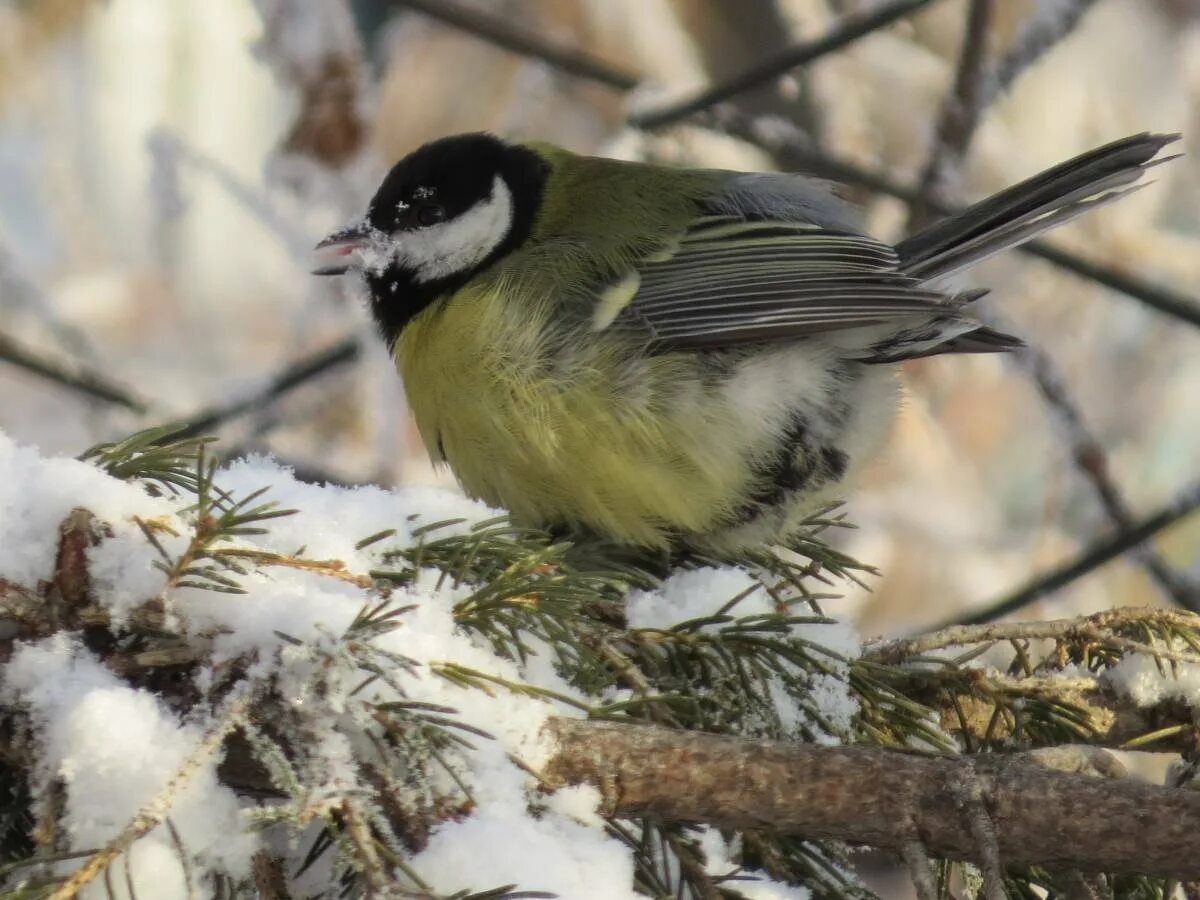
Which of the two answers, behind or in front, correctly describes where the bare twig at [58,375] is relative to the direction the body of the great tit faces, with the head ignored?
in front

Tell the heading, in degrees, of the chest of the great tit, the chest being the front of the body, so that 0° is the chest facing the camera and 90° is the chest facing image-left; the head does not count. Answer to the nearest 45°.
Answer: approximately 90°
